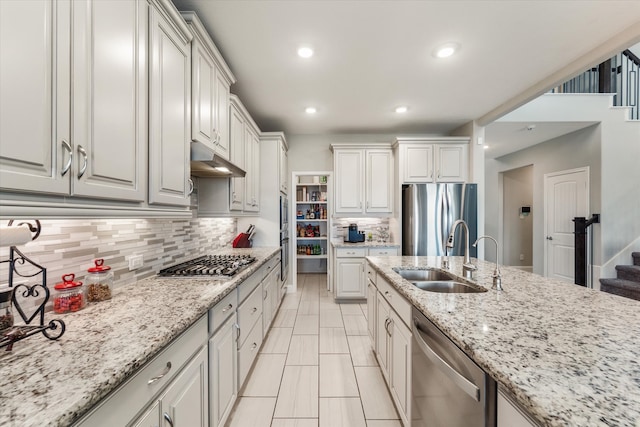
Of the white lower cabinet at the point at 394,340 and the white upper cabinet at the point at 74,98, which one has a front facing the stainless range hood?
the white lower cabinet

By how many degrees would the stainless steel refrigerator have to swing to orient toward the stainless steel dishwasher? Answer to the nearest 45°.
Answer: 0° — it already faces it

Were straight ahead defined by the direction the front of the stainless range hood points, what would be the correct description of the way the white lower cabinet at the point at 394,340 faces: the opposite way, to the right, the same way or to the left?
the opposite way

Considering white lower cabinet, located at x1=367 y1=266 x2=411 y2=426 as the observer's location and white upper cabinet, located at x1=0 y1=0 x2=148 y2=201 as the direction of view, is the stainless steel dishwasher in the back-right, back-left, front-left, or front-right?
front-left

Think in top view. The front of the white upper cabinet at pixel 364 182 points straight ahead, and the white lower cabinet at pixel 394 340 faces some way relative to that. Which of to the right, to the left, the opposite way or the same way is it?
to the right

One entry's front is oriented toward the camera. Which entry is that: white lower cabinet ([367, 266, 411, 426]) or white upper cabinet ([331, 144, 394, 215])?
the white upper cabinet

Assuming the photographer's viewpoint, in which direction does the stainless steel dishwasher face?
facing the viewer and to the left of the viewer

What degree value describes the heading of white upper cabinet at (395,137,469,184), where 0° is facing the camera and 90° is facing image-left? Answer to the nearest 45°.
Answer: approximately 0°

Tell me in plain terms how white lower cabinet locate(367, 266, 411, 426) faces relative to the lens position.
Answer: facing to the left of the viewer

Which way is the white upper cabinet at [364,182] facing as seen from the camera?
toward the camera

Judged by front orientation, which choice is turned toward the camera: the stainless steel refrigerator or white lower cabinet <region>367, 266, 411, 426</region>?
the stainless steel refrigerator

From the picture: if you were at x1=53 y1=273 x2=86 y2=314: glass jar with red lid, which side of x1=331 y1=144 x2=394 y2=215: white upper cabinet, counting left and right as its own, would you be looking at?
front

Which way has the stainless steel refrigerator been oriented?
toward the camera

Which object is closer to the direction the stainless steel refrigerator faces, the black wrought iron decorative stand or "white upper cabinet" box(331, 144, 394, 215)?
the black wrought iron decorative stand

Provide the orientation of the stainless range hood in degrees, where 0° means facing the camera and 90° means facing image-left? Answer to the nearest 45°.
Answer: approximately 315°

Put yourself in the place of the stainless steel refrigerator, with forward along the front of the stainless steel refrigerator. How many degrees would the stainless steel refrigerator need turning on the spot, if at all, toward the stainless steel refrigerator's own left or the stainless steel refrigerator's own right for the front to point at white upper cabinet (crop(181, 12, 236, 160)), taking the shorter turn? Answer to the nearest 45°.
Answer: approximately 45° to the stainless steel refrigerator's own right

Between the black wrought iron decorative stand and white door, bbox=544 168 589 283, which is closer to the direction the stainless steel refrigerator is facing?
the black wrought iron decorative stand

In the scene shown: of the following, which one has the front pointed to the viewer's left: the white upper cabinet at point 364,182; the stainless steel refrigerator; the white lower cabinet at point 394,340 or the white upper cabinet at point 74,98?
the white lower cabinet
